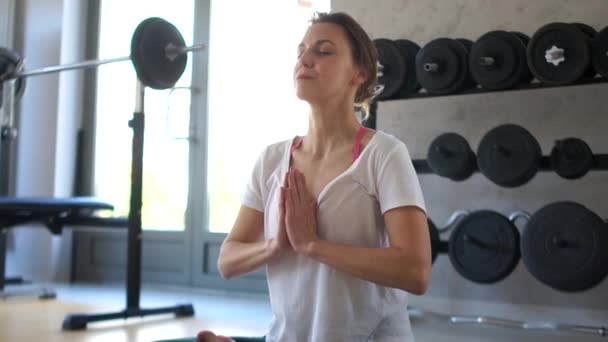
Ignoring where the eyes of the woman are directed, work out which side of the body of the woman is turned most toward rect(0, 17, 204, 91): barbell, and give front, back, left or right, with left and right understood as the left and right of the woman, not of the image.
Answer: right

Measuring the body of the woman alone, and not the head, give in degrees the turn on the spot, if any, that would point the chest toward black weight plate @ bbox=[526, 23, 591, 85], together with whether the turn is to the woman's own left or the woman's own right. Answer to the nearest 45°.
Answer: approximately 180°

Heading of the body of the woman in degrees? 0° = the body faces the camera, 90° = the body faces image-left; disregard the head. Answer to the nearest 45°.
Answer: approximately 45°

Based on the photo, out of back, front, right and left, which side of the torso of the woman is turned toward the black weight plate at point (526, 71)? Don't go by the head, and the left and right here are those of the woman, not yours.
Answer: back

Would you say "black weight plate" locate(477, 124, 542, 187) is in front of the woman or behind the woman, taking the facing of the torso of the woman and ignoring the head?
behind

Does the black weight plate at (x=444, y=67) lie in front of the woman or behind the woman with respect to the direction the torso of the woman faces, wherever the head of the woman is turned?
behind

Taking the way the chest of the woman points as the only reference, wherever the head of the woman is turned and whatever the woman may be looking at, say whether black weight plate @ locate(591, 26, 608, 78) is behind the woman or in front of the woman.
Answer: behind

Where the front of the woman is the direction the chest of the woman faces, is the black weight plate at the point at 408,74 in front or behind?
behind
